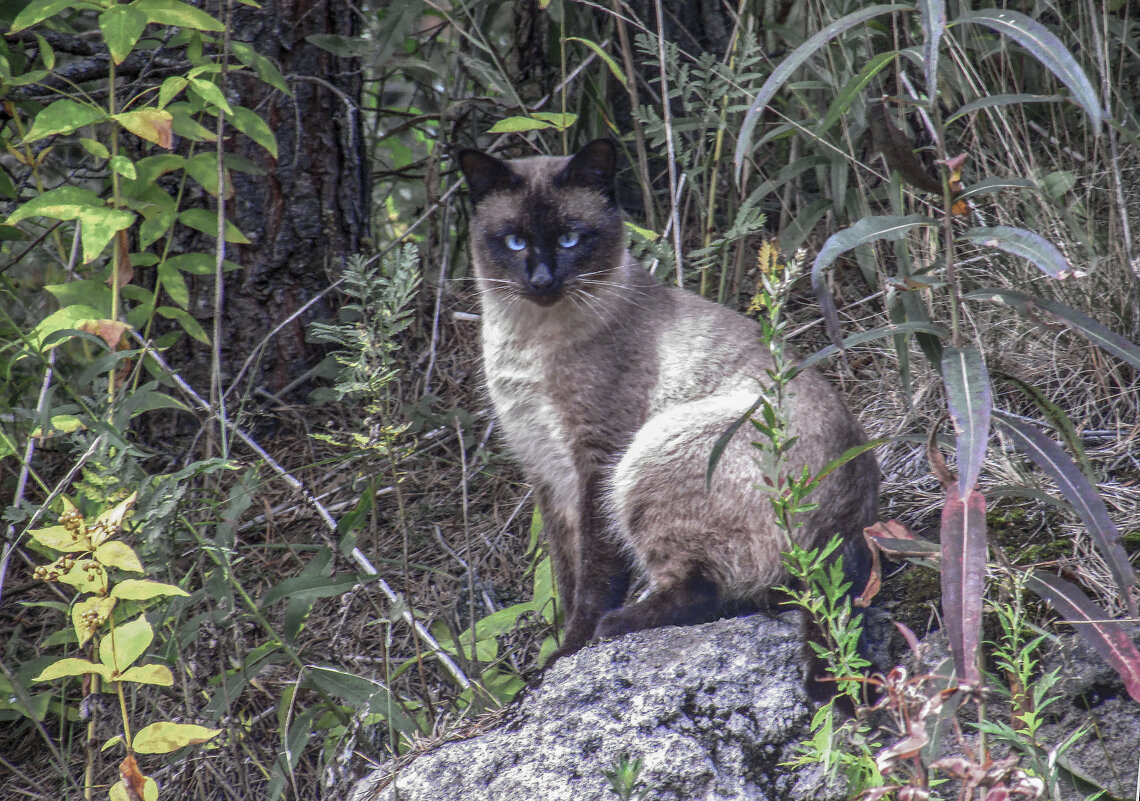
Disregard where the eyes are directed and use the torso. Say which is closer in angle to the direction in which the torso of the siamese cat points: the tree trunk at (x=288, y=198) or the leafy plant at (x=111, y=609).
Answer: the leafy plant

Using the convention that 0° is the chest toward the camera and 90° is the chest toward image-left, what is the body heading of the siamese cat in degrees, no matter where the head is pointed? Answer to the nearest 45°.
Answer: approximately 45°

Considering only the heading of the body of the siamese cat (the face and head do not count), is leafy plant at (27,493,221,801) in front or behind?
in front

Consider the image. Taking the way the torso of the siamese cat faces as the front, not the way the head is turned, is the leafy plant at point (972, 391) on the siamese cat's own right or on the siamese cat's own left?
on the siamese cat's own left

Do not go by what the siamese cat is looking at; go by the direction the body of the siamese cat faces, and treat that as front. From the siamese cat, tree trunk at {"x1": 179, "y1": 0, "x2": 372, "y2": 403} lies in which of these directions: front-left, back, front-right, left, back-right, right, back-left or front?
right
